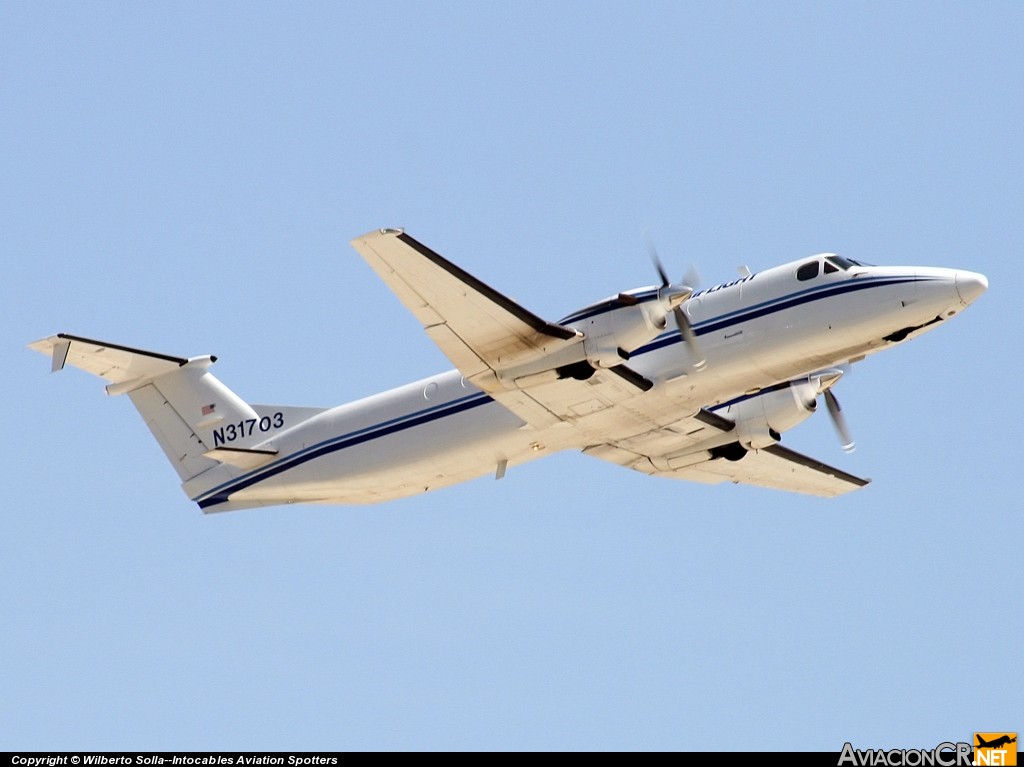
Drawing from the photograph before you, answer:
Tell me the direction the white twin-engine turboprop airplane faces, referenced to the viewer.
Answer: facing the viewer and to the right of the viewer
